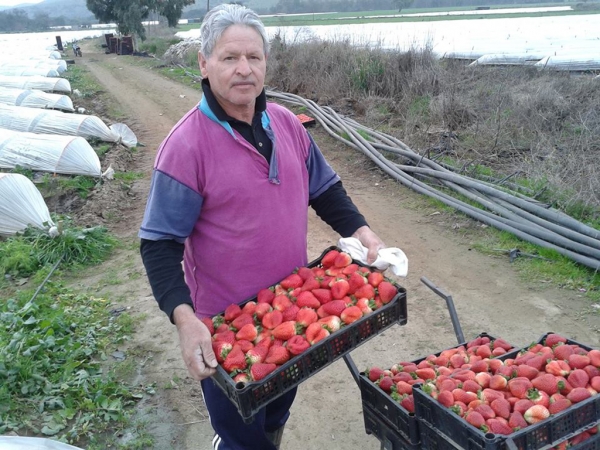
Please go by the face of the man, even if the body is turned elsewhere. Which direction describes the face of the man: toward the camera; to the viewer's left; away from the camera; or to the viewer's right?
toward the camera

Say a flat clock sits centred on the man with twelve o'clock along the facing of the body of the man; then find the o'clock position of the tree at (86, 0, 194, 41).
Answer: The tree is roughly at 7 o'clock from the man.

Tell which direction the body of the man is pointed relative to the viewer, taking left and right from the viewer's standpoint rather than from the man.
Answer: facing the viewer and to the right of the viewer

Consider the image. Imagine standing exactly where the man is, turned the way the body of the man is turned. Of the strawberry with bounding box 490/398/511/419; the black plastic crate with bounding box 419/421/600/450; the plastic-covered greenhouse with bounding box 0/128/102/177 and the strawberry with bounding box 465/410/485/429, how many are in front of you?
3

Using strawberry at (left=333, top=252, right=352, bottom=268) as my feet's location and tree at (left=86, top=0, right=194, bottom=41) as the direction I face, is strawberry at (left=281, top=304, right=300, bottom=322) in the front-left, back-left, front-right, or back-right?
back-left

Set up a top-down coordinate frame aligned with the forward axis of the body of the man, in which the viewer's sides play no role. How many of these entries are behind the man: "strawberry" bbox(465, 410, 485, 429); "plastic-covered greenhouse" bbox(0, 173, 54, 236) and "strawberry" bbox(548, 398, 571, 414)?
1

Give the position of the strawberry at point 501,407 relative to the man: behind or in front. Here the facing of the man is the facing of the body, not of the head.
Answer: in front

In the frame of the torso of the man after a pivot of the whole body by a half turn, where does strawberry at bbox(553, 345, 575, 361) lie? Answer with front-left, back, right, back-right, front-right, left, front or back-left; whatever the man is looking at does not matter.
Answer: back-right

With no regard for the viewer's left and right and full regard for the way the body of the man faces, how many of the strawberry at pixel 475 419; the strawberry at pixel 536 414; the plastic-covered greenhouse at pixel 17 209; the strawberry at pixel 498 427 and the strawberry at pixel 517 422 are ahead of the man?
4

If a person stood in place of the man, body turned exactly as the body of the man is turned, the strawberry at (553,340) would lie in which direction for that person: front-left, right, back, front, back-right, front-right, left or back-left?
front-left
